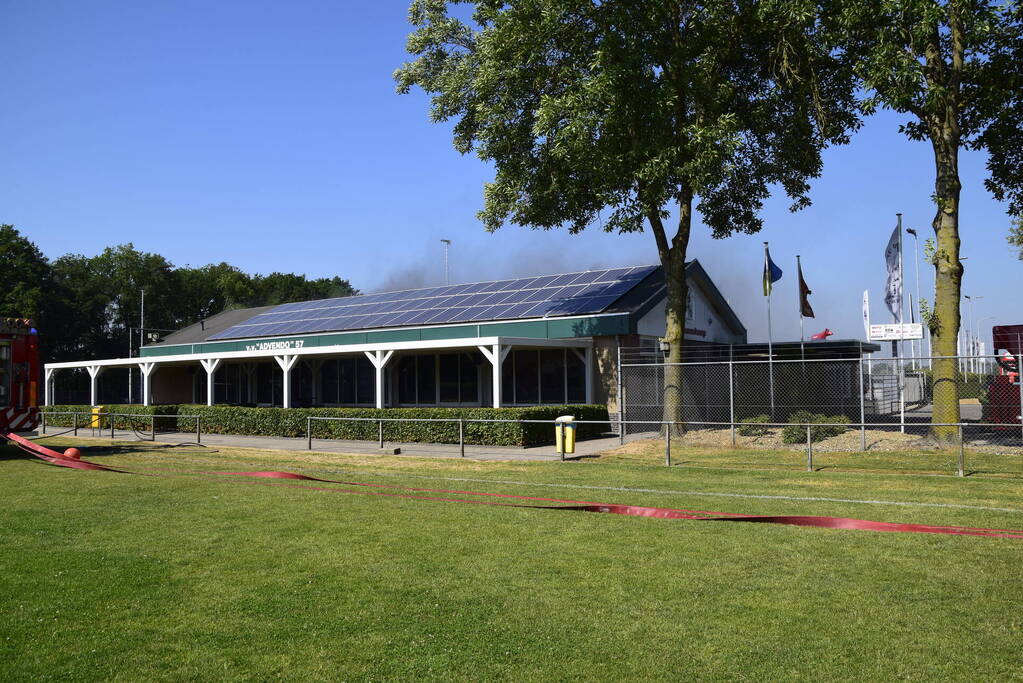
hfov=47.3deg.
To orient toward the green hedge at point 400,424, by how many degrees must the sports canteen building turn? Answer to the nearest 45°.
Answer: approximately 45° to its left

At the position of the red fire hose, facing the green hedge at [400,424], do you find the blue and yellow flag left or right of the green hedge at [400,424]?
right

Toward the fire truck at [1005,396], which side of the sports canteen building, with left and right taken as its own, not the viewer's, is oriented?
left

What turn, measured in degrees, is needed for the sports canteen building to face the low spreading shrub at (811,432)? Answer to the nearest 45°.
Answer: approximately 90° to its left

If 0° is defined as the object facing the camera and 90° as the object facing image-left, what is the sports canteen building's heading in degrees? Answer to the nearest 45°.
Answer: approximately 45°

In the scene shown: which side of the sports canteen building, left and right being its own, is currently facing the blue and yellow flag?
left
